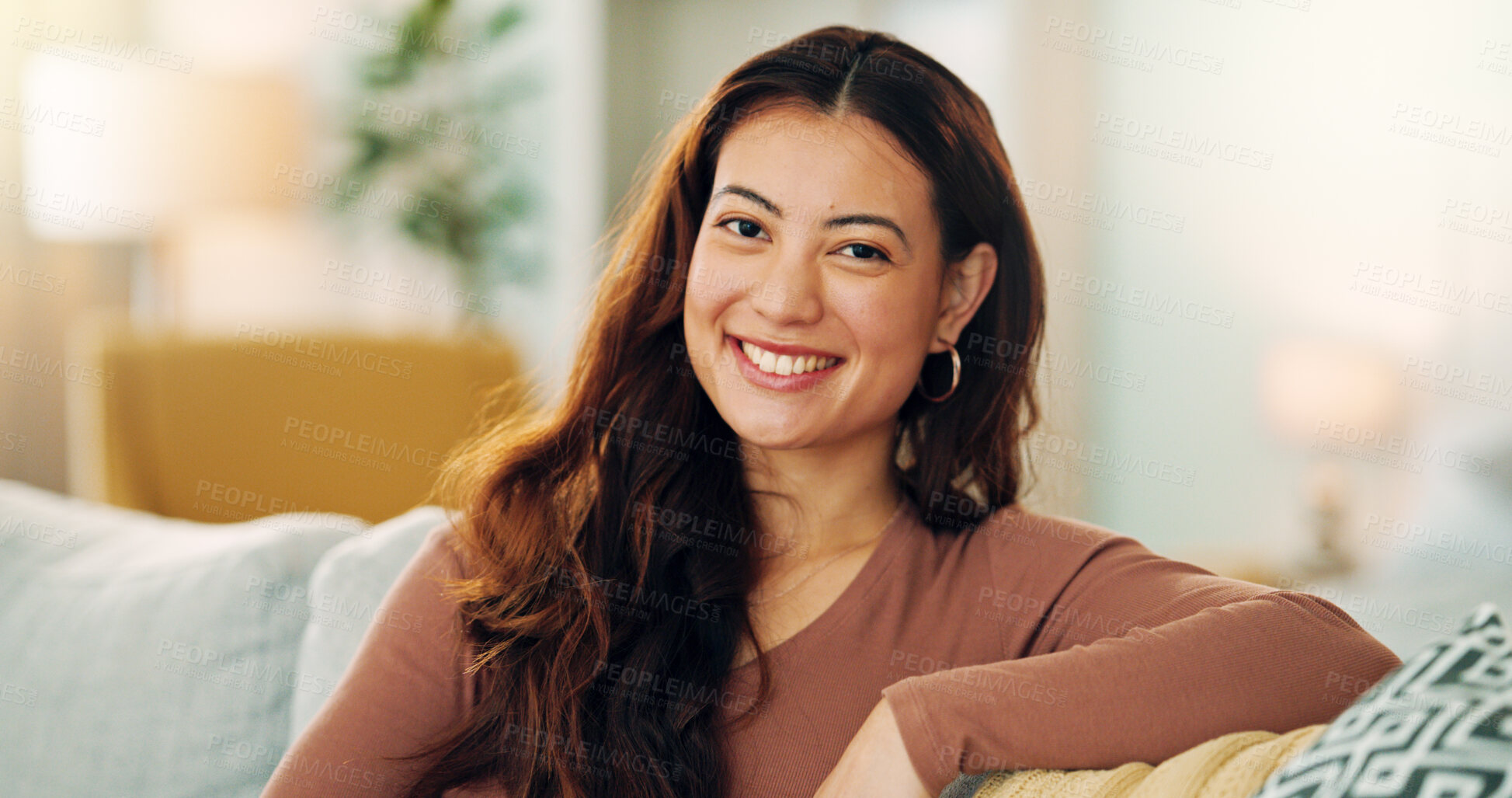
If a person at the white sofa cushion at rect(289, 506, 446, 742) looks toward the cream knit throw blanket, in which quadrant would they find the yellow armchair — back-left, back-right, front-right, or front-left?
back-left

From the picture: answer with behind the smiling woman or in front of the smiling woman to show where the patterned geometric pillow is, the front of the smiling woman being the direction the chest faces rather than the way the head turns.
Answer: in front

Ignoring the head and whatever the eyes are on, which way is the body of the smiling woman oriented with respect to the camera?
toward the camera

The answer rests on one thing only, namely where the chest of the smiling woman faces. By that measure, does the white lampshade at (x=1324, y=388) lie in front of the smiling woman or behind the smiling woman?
behind

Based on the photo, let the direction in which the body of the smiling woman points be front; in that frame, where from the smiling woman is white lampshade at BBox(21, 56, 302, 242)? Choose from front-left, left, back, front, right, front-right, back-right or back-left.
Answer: back-right

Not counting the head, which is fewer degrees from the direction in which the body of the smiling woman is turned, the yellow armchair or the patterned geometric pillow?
the patterned geometric pillow

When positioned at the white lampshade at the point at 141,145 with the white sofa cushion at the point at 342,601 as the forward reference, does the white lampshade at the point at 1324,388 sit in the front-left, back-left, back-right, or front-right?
front-left
